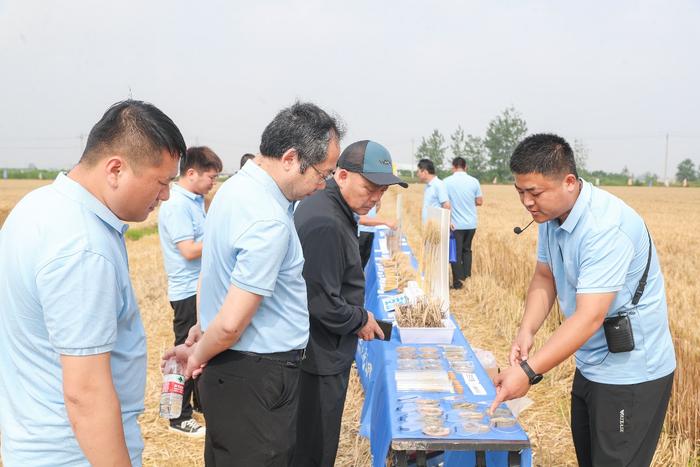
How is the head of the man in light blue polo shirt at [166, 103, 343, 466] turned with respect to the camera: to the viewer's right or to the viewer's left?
to the viewer's right

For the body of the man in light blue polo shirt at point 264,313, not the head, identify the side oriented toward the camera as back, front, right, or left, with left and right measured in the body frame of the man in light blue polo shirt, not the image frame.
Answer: right

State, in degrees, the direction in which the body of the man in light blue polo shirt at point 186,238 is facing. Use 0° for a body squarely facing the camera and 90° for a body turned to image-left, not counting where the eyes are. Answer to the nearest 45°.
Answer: approximately 270°

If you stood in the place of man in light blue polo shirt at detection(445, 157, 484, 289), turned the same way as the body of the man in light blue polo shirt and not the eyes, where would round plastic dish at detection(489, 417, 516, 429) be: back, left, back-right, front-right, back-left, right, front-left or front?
back

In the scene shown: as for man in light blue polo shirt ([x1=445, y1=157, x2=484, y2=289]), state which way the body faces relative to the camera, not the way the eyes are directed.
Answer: away from the camera

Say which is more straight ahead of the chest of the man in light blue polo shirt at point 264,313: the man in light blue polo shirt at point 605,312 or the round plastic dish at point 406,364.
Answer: the man in light blue polo shirt

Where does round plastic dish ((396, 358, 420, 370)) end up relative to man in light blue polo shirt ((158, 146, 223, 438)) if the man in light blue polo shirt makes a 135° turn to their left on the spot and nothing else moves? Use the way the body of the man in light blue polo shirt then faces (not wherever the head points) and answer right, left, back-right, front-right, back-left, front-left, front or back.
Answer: back

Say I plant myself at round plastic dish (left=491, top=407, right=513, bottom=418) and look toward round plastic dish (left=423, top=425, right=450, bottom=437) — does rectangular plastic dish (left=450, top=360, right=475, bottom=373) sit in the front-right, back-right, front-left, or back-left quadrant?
back-right

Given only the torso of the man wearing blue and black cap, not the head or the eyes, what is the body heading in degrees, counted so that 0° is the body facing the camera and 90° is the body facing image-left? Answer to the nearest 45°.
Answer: approximately 270°

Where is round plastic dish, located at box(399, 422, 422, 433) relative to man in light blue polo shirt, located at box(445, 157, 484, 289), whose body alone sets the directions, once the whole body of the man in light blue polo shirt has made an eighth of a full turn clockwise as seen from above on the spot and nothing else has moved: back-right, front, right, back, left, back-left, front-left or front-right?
back-right

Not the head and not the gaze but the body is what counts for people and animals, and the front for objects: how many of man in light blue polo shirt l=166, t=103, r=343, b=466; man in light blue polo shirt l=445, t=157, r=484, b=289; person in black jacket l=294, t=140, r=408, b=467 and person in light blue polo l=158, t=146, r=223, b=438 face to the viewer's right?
3

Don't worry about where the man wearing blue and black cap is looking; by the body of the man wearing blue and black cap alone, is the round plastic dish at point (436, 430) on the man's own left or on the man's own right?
on the man's own right
